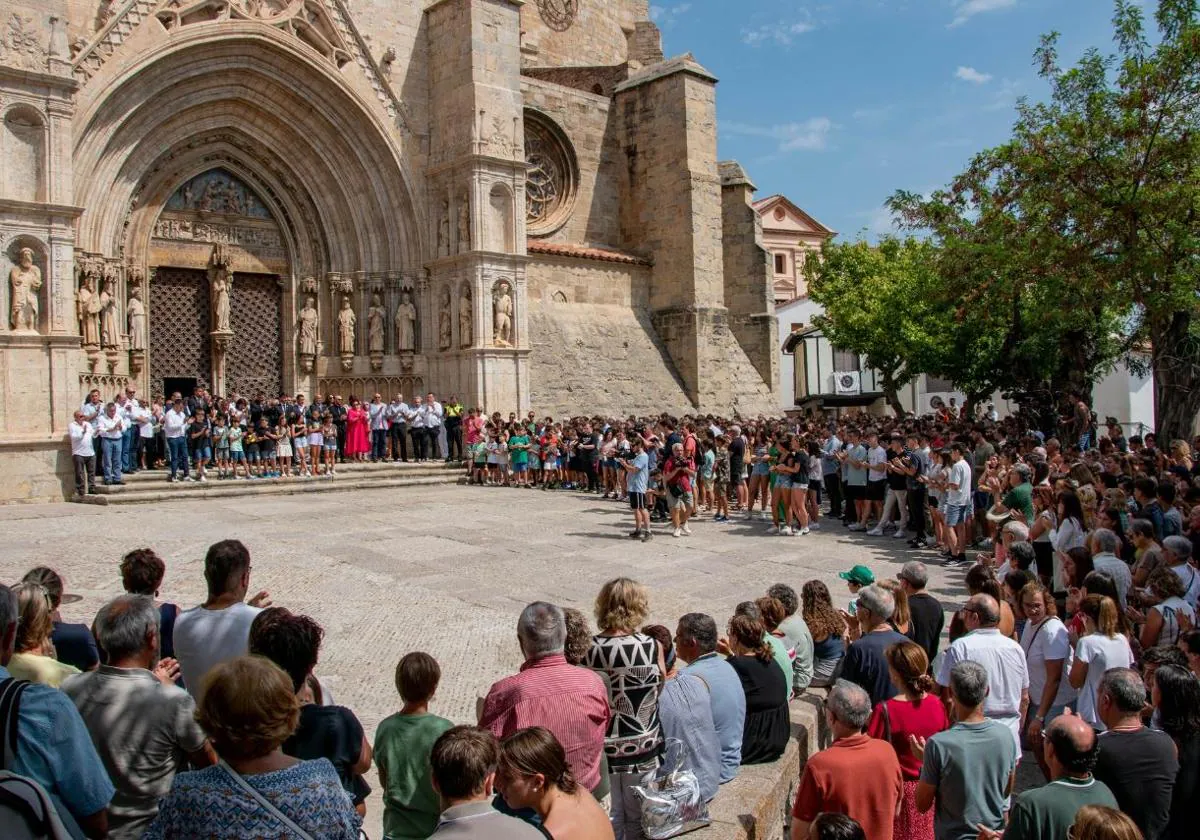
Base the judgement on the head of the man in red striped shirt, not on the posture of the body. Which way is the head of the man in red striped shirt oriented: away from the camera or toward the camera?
away from the camera

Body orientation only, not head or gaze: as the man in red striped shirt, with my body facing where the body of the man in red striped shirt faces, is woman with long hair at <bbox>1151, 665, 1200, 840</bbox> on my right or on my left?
on my right

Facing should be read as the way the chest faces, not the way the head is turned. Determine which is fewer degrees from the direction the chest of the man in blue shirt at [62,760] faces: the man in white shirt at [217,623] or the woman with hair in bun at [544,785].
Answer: the man in white shirt

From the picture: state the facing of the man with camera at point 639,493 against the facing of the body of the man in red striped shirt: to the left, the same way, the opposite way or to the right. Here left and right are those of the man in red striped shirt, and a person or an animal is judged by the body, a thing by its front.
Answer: to the left

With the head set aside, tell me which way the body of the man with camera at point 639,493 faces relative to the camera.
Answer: to the viewer's left

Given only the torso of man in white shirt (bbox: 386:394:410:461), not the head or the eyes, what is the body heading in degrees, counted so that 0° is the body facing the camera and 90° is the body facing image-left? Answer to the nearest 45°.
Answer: approximately 0°

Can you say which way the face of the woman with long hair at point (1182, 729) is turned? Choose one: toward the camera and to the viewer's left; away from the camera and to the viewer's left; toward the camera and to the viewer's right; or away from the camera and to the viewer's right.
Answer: away from the camera and to the viewer's left

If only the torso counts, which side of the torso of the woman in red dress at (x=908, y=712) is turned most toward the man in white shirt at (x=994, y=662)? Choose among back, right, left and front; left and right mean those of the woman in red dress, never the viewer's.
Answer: right

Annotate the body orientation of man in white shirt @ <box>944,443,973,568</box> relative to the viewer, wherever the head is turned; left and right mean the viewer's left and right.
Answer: facing to the left of the viewer

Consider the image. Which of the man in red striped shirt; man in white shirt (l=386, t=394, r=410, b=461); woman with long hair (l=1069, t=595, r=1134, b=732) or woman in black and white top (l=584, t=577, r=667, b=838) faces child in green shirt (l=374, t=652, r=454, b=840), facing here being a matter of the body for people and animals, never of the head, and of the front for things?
the man in white shirt

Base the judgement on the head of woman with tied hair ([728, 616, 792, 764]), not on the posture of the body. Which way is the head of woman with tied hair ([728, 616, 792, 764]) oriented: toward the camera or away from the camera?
away from the camera

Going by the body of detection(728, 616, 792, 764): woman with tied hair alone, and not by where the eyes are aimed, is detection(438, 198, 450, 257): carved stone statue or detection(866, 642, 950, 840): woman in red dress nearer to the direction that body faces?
the carved stone statue

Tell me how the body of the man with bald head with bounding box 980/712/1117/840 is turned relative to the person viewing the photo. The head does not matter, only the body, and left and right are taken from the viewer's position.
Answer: facing away from the viewer and to the left of the viewer

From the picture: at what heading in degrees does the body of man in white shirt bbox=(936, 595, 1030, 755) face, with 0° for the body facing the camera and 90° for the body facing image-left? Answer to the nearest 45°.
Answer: approximately 135°

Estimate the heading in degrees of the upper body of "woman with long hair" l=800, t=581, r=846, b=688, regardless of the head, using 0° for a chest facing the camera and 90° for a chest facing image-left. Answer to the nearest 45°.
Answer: approximately 135°

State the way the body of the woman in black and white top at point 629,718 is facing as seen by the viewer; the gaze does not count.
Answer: away from the camera

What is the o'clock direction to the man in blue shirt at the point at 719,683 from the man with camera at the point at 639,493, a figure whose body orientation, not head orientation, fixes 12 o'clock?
The man in blue shirt is roughly at 9 o'clock from the man with camera.
